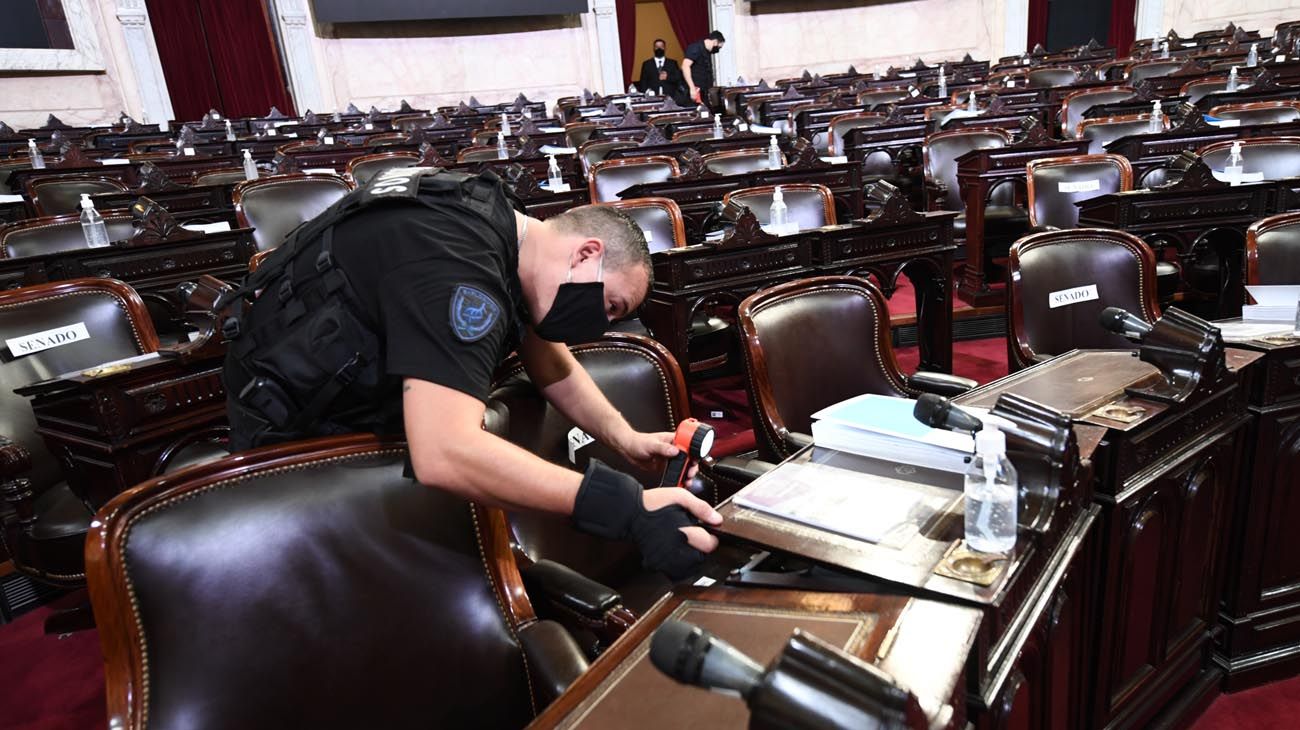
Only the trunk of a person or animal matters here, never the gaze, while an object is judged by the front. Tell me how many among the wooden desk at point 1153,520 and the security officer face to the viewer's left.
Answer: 0

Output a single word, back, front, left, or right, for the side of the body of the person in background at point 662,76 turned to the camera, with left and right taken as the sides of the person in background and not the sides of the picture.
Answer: front

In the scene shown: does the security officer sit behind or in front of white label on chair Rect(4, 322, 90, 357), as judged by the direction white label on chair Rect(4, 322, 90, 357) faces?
in front

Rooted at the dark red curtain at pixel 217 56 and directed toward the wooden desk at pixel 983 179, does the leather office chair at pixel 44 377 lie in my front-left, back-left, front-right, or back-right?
front-right

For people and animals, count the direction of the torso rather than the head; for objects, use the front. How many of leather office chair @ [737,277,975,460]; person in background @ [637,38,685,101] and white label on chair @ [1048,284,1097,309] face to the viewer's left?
0

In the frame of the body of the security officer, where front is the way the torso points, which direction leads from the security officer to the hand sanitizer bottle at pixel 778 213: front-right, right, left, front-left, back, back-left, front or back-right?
front-left

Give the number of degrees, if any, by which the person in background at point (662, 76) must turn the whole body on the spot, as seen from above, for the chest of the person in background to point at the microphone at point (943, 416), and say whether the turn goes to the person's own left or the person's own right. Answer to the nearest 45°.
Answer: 0° — they already face it

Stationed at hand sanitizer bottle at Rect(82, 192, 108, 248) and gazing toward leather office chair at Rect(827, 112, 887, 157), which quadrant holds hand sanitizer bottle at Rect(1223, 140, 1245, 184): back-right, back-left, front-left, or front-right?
front-right

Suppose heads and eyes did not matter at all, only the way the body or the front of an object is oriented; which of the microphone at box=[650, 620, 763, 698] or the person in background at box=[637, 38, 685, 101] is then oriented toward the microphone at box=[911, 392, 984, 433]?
the person in background

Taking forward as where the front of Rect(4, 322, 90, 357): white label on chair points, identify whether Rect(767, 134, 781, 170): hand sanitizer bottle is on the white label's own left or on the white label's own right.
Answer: on the white label's own left

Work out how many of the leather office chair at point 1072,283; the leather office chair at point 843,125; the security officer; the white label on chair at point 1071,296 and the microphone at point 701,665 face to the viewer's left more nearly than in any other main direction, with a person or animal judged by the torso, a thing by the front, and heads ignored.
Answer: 1

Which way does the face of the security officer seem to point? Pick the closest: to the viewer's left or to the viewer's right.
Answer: to the viewer's right

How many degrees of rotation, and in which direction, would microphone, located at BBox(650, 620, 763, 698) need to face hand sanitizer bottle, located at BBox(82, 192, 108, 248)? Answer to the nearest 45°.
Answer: approximately 45° to its right

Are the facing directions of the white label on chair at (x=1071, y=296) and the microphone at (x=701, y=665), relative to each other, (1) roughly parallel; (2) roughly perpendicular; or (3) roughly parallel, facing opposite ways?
roughly perpendicular
